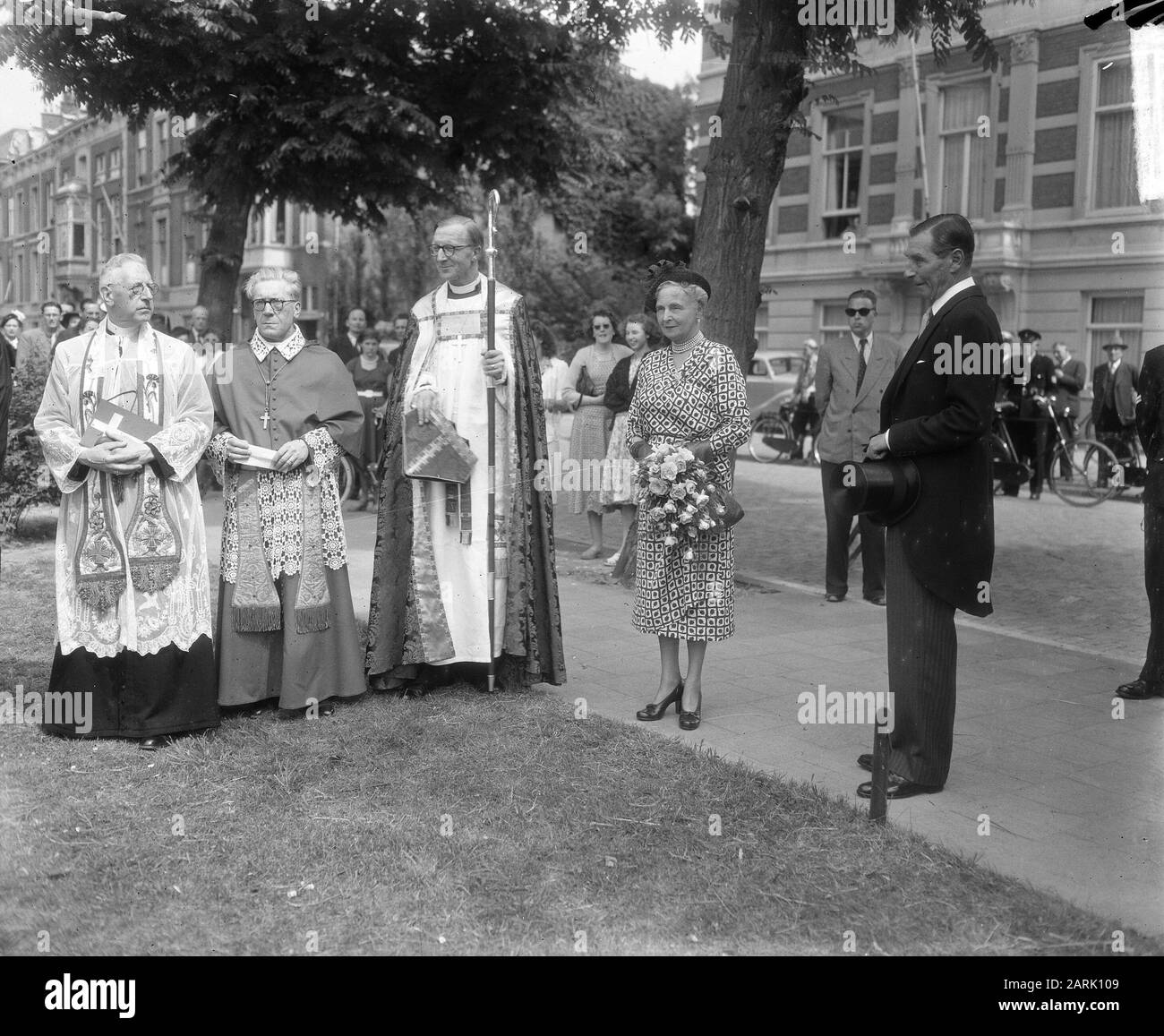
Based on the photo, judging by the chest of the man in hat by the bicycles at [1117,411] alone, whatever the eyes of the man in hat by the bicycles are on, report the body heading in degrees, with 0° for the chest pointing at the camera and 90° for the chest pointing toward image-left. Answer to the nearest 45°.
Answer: approximately 0°

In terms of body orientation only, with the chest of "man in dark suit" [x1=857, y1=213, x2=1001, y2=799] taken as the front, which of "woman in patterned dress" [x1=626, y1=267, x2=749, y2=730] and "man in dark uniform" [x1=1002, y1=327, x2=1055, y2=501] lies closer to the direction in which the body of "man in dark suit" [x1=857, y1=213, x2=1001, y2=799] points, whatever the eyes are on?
the woman in patterned dress

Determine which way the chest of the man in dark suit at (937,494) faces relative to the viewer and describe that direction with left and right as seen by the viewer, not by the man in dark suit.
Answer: facing to the left of the viewer

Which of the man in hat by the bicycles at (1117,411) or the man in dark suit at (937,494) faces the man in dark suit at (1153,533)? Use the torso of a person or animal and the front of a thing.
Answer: the man in hat by the bicycles

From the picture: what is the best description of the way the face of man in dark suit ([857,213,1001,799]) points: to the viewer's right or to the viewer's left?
to the viewer's left
